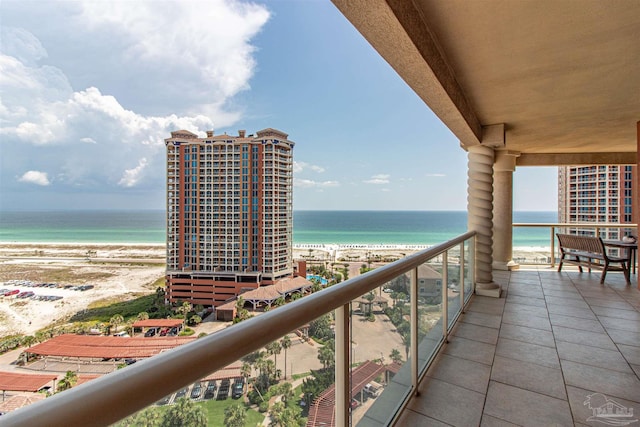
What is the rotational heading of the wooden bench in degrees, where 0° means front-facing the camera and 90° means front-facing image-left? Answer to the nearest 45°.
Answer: approximately 225°
